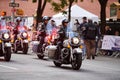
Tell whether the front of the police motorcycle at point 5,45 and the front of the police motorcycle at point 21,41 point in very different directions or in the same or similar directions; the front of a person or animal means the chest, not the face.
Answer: same or similar directions

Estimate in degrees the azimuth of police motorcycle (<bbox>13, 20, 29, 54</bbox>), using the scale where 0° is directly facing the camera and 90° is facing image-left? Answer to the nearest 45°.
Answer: approximately 315°

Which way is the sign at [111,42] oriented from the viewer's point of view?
toward the camera

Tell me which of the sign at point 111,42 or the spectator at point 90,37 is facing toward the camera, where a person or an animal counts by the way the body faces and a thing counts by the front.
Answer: the sign
